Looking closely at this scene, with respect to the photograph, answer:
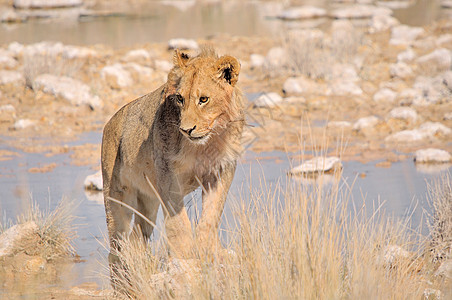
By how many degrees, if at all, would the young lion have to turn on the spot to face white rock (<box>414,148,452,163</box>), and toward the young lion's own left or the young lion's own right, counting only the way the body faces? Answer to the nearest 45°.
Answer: approximately 90° to the young lion's own left

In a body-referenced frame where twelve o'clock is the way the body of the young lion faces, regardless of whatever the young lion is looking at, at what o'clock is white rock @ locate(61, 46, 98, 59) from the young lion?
The white rock is roughly at 7 o'clock from the young lion.

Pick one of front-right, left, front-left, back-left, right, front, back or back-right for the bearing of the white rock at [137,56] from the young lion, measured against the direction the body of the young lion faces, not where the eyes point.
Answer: back-left

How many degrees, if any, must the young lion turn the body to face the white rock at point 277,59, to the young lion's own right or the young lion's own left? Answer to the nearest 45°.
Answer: approximately 135° to the young lion's own left

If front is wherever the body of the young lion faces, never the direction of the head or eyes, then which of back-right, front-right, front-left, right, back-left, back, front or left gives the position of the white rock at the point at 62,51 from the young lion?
back-left

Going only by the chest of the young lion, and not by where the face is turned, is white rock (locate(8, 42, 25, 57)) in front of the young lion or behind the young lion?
behind

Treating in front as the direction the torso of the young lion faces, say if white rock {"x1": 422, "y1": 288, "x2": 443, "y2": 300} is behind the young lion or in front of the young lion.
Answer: in front

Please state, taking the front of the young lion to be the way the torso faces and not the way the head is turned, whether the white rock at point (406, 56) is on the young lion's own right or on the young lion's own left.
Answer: on the young lion's own left

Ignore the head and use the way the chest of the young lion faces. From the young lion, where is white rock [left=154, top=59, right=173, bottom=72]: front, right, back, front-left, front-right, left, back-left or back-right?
back-left

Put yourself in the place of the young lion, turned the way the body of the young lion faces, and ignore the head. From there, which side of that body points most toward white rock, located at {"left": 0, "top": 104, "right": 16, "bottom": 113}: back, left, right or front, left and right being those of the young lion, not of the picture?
back

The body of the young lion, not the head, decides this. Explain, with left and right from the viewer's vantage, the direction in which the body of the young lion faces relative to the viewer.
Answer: facing the viewer and to the right of the viewer

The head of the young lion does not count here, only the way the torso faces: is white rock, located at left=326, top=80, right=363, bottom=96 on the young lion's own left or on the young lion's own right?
on the young lion's own left

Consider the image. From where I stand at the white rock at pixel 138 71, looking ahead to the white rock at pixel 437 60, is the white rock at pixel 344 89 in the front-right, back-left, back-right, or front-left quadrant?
front-right

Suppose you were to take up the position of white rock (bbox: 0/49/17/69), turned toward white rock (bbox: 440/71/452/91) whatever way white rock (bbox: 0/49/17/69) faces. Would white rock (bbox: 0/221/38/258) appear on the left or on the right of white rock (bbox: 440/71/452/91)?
right

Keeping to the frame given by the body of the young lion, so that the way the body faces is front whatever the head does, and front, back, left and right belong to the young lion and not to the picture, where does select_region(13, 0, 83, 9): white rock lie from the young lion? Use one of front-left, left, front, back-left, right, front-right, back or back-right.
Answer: back-left

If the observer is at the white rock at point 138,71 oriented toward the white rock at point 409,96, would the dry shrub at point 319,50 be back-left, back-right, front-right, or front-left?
front-left

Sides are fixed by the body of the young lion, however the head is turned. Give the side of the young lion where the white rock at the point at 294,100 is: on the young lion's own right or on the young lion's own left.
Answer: on the young lion's own left
